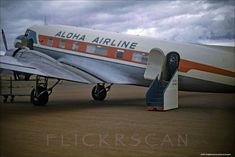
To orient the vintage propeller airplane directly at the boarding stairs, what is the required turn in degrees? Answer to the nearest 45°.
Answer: approximately 180°

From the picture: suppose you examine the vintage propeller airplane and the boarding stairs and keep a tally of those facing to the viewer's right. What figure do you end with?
0

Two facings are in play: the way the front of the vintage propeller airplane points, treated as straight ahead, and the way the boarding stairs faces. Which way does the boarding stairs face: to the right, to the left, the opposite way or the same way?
to the left
